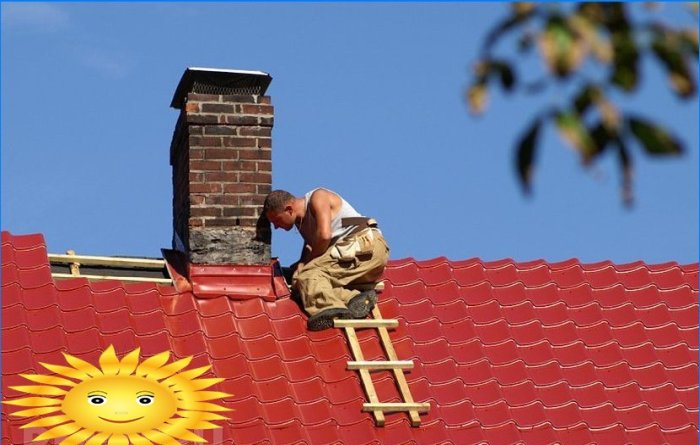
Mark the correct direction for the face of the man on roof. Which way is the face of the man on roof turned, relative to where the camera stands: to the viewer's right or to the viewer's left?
to the viewer's left

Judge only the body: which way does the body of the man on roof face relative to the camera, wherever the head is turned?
to the viewer's left
